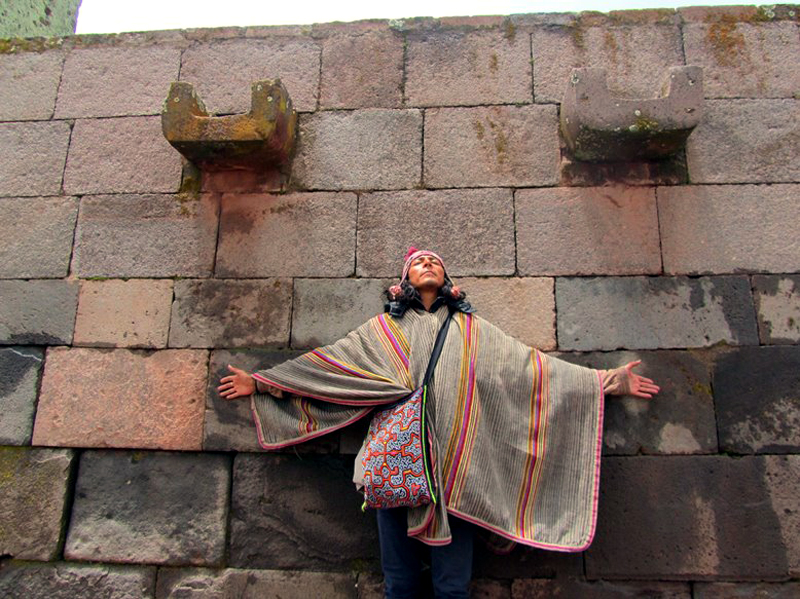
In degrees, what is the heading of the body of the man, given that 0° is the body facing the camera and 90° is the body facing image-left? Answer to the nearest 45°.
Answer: approximately 0°
